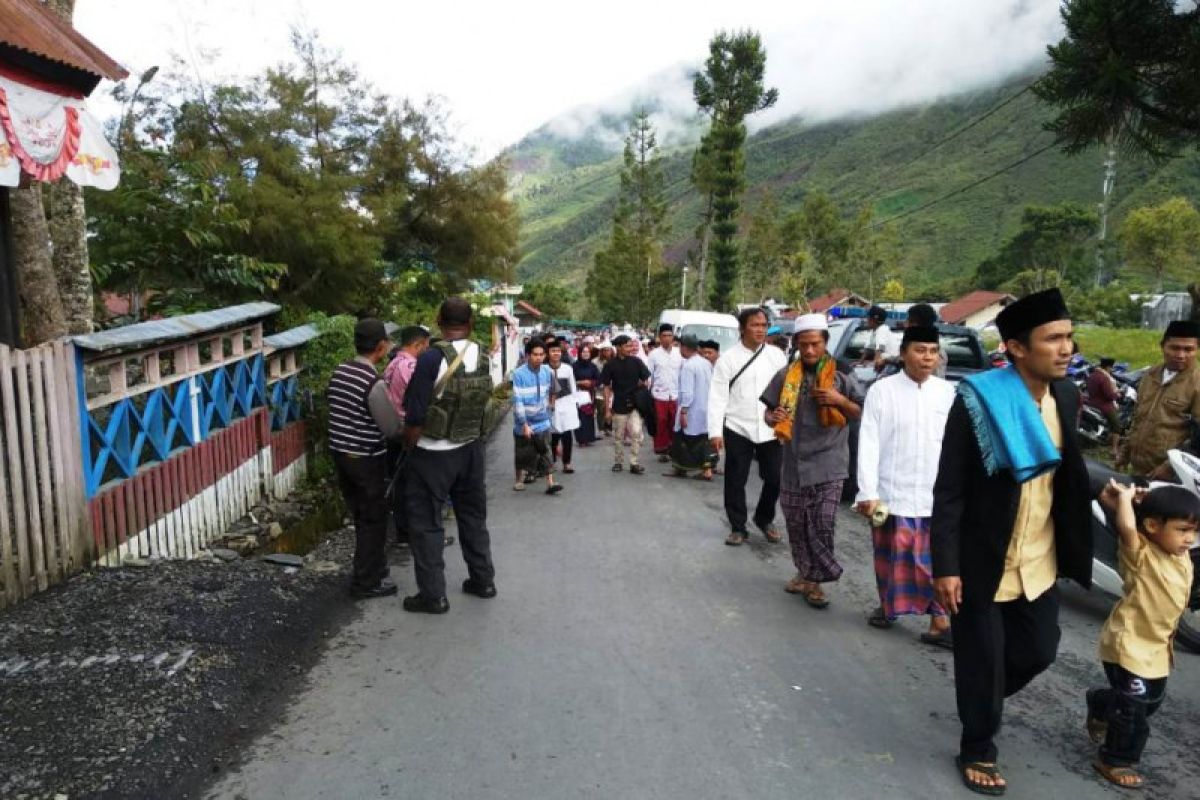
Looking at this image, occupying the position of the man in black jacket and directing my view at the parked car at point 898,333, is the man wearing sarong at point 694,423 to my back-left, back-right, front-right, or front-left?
front-left

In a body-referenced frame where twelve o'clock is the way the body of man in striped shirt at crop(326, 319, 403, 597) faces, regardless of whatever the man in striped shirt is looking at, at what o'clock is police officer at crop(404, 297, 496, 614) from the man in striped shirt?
The police officer is roughly at 3 o'clock from the man in striped shirt.

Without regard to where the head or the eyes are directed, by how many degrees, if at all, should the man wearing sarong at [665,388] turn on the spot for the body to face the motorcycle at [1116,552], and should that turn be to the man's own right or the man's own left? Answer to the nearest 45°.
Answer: approximately 45° to the man's own left

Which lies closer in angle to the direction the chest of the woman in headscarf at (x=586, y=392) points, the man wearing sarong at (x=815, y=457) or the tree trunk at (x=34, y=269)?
the man wearing sarong

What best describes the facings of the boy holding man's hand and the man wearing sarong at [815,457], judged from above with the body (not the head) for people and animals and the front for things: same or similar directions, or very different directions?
same or similar directions

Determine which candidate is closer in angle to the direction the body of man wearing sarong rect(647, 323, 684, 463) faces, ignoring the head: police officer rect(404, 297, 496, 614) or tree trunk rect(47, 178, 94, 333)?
the police officer

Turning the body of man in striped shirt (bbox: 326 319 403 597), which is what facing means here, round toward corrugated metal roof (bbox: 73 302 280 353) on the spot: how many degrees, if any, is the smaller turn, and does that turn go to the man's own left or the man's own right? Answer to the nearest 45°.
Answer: approximately 90° to the man's own left

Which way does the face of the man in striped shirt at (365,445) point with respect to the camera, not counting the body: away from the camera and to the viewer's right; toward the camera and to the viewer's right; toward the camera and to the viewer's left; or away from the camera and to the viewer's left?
away from the camera and to the viewer's right

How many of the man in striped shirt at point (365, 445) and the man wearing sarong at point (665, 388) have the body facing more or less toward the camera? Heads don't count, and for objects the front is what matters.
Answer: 1

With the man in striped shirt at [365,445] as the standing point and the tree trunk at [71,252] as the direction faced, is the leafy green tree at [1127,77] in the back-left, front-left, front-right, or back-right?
back-right

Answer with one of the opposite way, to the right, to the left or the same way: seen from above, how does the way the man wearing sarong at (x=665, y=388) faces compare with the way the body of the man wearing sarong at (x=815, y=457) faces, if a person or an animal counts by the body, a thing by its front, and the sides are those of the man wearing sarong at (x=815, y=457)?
the same way

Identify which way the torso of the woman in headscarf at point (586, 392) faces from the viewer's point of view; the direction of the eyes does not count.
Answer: toward the camera

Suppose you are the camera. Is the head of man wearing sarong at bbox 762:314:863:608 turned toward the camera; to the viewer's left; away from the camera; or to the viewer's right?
toward the camera

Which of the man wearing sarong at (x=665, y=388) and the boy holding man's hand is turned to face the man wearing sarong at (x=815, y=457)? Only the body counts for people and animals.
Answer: the man wearing sarong at (x=665, y=388)

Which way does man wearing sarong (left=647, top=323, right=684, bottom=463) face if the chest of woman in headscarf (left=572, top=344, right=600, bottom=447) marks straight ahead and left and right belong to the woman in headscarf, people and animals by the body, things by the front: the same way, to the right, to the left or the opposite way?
the same way

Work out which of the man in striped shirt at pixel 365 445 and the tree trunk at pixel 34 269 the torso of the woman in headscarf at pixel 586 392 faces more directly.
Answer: the man in striped shirt

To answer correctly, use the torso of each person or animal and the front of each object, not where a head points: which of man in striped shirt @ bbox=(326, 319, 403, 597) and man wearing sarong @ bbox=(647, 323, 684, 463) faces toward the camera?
the man wearing sarong

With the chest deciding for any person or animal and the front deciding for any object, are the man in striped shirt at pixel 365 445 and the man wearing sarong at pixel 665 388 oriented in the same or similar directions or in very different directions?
very different directions
